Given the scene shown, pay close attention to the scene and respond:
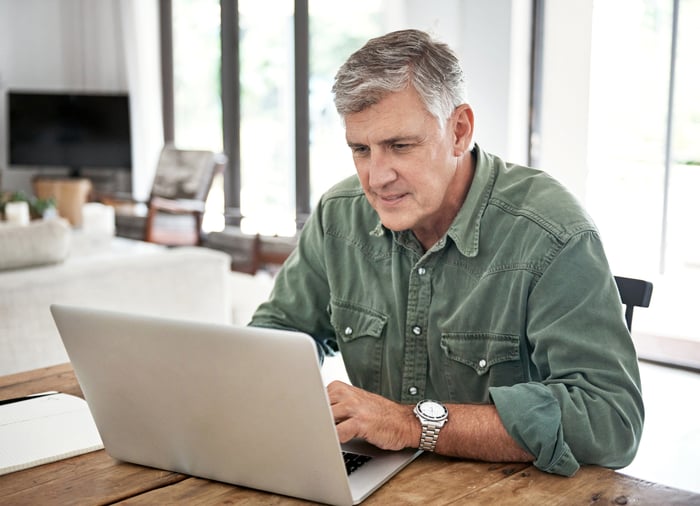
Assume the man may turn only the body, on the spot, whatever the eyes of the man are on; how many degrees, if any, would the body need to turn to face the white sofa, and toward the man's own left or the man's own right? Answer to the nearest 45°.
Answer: approximately 90° to the man's own right

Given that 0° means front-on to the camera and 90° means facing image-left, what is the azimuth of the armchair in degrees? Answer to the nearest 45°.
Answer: approximately 45°

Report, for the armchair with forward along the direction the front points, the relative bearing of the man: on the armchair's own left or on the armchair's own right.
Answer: on the armchair's own left

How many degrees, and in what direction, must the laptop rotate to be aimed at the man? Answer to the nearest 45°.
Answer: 0° — it already faces them

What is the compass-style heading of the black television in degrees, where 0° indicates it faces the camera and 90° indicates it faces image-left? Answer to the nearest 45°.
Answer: approximately 0°

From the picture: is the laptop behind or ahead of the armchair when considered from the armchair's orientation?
ahead

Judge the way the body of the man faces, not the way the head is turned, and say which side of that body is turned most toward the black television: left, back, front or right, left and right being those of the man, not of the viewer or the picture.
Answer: right
